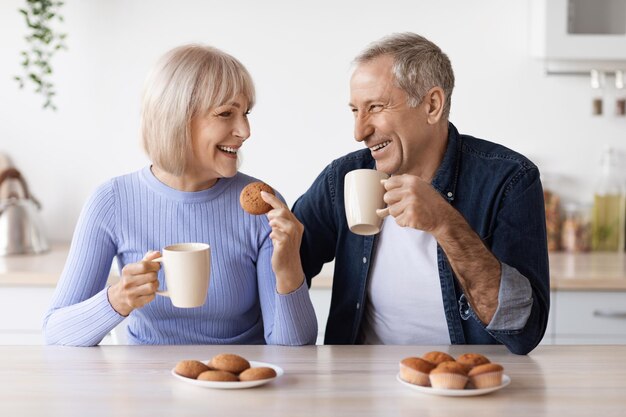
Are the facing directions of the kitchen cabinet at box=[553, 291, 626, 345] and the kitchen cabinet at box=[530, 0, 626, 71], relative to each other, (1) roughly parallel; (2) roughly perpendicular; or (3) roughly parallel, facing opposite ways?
roughly parallel

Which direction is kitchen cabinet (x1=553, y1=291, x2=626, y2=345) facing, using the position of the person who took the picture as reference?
facing the viewer

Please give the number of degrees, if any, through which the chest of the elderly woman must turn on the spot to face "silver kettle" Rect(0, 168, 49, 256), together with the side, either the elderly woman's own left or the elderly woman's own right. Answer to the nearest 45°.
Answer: approximately 135° to the elderly woman's own right

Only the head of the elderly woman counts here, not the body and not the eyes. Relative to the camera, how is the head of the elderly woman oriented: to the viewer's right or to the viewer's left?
to the viewer's right

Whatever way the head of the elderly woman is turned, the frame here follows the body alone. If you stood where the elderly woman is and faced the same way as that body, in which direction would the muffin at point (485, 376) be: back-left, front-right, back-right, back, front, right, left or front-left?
front-left

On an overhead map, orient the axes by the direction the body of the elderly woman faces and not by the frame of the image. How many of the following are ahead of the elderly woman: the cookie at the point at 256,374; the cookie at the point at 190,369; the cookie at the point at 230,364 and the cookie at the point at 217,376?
4

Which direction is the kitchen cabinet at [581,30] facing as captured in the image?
toward the camera

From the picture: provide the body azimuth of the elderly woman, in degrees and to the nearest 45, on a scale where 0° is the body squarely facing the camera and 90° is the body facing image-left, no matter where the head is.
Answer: approximately 0°

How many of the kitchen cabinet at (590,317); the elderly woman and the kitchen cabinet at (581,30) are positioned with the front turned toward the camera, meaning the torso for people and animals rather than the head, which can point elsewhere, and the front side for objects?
3

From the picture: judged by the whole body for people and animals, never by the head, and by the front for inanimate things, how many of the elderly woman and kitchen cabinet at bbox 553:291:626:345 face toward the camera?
2

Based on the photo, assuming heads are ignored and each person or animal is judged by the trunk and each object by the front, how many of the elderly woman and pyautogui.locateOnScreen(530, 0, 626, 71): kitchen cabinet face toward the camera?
2

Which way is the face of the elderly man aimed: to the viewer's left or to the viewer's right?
to the viewer's left

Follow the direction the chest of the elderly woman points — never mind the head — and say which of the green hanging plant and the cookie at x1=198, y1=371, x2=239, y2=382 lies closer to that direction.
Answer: the cookie

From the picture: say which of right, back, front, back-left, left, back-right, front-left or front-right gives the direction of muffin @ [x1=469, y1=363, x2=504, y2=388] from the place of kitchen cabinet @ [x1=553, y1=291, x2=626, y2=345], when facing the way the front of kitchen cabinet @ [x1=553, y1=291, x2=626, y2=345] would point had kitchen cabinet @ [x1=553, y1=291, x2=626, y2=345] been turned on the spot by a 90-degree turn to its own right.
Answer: left
